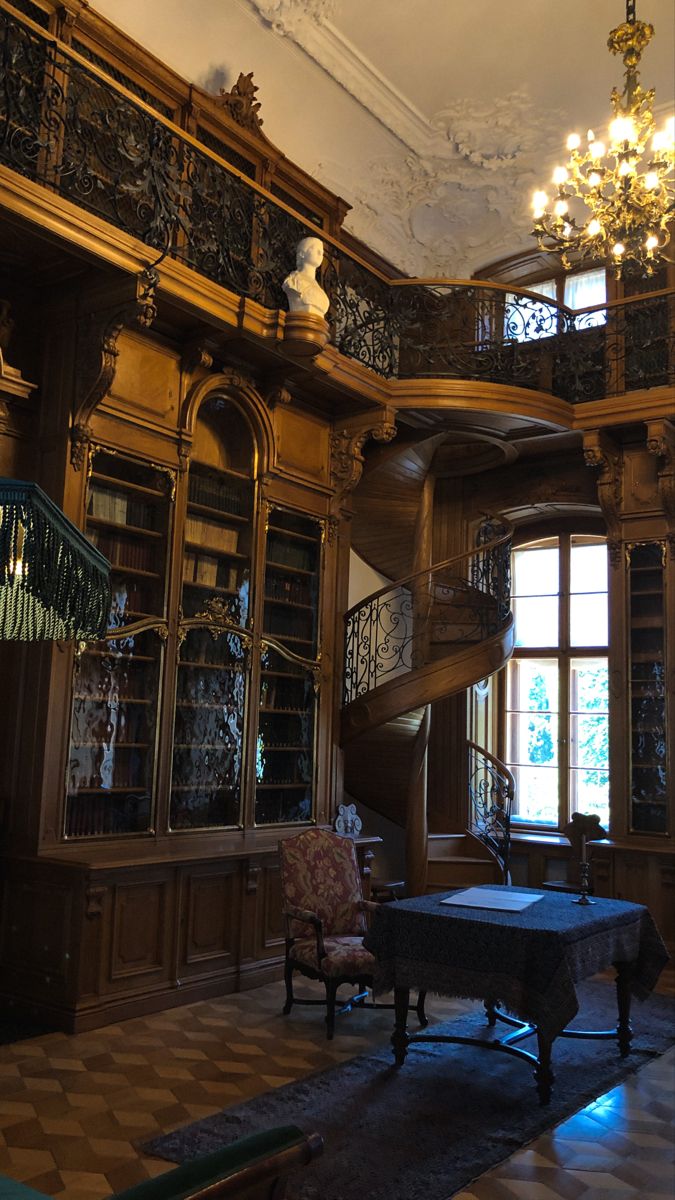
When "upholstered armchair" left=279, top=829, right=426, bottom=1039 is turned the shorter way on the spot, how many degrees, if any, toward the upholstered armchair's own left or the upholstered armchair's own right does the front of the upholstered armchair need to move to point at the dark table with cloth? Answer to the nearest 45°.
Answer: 0° — it already faces it

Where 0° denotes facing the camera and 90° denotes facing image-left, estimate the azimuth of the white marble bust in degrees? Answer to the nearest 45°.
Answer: approximately 315°

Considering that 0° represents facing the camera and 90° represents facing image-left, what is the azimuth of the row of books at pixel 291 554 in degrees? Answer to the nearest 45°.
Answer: approximately 315°

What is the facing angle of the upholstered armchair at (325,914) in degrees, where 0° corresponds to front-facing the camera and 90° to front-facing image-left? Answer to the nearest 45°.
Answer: approximately 315°

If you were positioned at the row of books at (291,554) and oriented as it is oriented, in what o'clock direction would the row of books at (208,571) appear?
the row of books at (208,571) is roughly at 3 o'clock from the row of books at (291,554).

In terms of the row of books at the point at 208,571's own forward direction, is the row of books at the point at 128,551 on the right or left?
on its right
